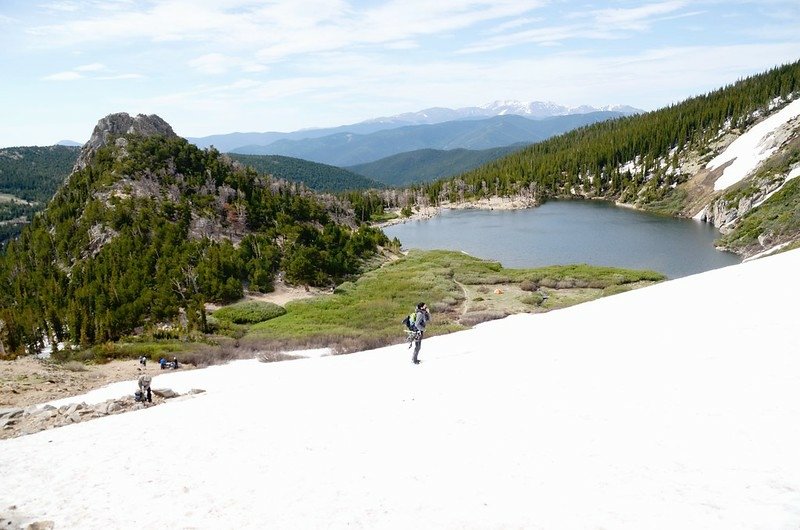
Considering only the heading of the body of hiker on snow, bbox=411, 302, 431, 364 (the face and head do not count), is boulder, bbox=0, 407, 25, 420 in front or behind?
behind

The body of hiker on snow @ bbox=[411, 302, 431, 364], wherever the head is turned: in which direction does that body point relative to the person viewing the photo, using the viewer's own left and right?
facing to the right of the viewer

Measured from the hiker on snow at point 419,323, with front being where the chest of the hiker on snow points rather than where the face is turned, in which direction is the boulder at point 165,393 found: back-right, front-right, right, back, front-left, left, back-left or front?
back

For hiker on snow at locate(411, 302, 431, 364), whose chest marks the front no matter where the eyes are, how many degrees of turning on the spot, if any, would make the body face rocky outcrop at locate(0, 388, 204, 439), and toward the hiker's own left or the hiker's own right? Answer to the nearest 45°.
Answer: approximately 180°

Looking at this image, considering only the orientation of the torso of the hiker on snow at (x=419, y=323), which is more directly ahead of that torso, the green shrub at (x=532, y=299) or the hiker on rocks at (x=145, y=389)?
the green shrub

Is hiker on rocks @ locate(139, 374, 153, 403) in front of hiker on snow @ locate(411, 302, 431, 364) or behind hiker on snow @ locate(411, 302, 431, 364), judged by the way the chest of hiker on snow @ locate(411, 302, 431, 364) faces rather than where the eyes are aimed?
behind
